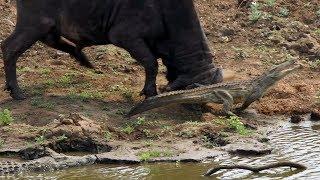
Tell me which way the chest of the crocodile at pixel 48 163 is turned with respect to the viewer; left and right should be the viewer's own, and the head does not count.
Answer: facing to the right of the viewer

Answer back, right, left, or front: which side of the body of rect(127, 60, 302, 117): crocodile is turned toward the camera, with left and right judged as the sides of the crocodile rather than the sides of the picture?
right

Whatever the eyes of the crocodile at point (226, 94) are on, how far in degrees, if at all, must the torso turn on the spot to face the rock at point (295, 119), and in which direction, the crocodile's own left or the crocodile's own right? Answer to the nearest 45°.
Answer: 0° — it already faces it

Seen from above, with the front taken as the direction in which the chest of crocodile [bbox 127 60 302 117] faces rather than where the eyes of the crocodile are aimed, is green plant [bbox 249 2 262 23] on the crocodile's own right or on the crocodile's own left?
on the crocodile's own left

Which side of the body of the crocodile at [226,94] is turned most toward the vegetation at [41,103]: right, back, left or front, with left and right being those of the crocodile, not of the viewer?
back

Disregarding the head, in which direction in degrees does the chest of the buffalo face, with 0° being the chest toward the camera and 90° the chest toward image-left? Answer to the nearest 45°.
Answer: approximately 270°
